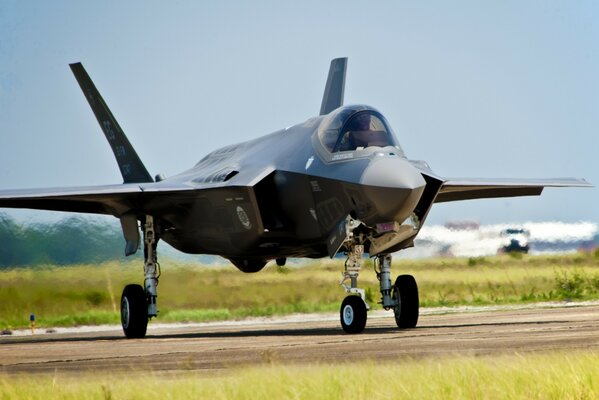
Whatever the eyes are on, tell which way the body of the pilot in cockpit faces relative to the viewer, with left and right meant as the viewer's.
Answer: facing the viewer and to the right of the viewer
